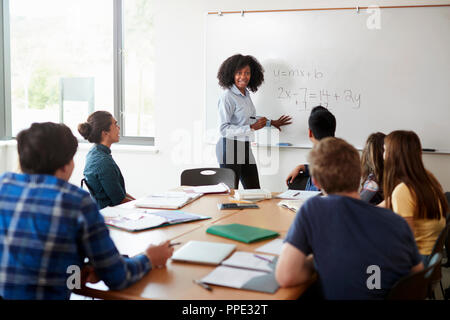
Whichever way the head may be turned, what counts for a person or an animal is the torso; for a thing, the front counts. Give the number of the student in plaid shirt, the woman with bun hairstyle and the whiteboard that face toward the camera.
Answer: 1

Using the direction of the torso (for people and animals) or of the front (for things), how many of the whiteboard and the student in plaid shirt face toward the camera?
1

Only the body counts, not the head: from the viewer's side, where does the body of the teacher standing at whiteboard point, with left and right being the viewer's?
facing the viewer and to the right of the viewer

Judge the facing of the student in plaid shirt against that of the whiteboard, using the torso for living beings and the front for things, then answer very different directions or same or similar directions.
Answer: very different directions

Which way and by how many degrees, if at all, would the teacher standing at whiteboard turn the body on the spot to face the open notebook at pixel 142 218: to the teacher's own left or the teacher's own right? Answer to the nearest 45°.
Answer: approximately 45° to the teacher's own right

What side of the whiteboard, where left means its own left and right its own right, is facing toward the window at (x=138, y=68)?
right

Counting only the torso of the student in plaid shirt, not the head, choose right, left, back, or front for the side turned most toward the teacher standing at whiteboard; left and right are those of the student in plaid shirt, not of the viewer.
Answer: front

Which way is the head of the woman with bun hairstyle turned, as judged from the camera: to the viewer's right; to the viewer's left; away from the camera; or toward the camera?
to the viewer's right

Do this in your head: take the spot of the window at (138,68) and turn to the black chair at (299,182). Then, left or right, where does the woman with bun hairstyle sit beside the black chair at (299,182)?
right

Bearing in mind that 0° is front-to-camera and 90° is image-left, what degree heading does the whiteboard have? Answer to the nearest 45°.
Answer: approximately 0°

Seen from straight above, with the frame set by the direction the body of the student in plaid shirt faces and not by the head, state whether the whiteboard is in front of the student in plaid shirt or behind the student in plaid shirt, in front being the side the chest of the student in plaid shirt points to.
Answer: in front

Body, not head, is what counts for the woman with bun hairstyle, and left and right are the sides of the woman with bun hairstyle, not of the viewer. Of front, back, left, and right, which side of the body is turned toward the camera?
right

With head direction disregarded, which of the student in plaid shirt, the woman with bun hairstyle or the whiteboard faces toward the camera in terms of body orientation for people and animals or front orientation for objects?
the whiteboard

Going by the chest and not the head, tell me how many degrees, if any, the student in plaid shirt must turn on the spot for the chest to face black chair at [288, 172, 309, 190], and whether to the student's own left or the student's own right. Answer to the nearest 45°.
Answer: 0° — they already face it

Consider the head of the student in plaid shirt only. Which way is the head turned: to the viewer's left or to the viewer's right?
to the viewer's right

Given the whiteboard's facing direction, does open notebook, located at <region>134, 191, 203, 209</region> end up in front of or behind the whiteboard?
in front

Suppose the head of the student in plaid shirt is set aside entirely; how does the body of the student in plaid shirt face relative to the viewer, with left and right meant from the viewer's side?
facing away from the viewer and to the right of the viewer

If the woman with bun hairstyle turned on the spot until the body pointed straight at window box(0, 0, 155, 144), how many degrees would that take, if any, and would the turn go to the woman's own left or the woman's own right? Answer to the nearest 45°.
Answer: approximately 90° to the woman's own left
